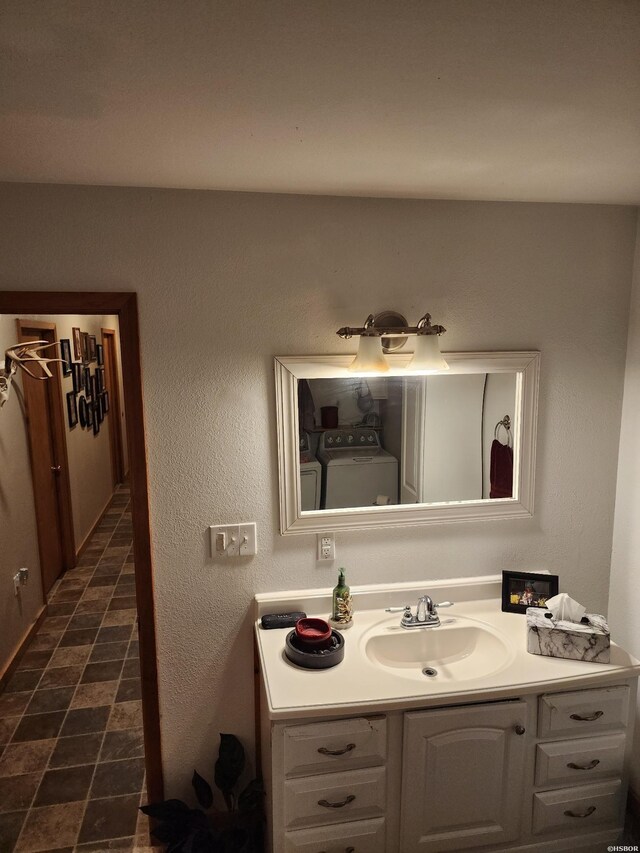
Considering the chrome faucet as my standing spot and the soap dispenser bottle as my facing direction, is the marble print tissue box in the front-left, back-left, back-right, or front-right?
back-left

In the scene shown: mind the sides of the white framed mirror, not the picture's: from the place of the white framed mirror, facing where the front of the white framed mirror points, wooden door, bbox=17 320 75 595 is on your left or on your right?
on your right

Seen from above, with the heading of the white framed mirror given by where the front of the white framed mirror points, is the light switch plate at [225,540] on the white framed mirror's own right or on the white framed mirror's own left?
on the white framed mirror's own right

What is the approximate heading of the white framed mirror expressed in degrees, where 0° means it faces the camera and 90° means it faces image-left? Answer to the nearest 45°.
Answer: approximately 0°

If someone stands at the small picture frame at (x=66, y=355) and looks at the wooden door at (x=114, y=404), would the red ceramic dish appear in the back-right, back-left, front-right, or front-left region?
back-right
